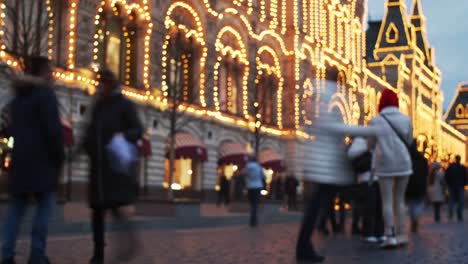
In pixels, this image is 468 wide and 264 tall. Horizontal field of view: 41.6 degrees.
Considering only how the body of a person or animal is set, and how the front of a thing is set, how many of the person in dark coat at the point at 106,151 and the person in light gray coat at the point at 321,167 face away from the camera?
0

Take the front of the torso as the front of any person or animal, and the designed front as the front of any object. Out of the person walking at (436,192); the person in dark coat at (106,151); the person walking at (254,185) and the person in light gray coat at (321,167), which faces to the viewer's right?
the person in light gray coat

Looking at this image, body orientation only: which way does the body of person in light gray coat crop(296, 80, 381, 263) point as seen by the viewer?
to the viewer's right

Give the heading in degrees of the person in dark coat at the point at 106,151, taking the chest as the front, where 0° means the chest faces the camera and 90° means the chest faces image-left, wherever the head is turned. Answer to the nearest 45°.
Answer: approximately 45°

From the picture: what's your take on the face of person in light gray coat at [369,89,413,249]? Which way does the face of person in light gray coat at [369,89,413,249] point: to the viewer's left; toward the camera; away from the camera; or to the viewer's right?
away from the camera

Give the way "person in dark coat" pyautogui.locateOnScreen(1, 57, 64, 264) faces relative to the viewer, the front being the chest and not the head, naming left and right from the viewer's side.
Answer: facing away from the viewer and to the right of the viewer

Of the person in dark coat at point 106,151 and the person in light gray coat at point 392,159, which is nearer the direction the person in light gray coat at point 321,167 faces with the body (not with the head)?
the person in light gray coat

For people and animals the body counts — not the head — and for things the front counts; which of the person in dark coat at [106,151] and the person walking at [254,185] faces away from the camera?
the person walking

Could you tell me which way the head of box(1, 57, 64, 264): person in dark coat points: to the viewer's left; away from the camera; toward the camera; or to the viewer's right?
away from the camera

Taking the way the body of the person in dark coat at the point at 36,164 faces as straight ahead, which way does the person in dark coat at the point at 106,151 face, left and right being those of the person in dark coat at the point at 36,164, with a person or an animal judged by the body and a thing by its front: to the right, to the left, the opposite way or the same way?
the opposite way

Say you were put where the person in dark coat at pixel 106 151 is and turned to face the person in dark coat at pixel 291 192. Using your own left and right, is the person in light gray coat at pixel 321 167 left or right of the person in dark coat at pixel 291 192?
right
